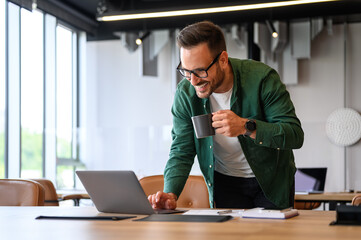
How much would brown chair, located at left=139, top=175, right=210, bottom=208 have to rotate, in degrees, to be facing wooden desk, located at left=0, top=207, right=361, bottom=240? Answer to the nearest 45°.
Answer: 0° — it already faces it

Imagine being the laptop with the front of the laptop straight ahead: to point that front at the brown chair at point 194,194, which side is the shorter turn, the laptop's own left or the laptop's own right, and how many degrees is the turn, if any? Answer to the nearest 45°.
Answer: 0° — it already faces it

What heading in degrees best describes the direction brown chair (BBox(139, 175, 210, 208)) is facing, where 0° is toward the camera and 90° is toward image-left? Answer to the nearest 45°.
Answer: approximately 0°

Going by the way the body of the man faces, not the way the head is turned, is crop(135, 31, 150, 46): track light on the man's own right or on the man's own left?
on the man's own right

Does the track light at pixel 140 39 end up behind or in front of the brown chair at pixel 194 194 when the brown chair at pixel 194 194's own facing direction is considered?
behind

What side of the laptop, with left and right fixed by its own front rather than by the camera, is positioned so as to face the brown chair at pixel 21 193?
left

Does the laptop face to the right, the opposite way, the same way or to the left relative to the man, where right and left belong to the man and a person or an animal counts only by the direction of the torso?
the opposite way

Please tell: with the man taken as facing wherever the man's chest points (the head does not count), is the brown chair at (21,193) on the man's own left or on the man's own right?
on the man's own right

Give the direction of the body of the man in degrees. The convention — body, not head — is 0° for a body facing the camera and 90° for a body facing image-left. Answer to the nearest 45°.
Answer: approximately 45°

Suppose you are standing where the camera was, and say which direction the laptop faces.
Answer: facing away from the viewer and to the right of the viewer

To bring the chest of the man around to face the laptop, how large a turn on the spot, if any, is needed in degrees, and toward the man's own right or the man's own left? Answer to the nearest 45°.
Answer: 0° — they already face it

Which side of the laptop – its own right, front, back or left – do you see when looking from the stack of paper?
right

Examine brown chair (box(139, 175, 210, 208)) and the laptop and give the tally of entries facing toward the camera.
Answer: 1
